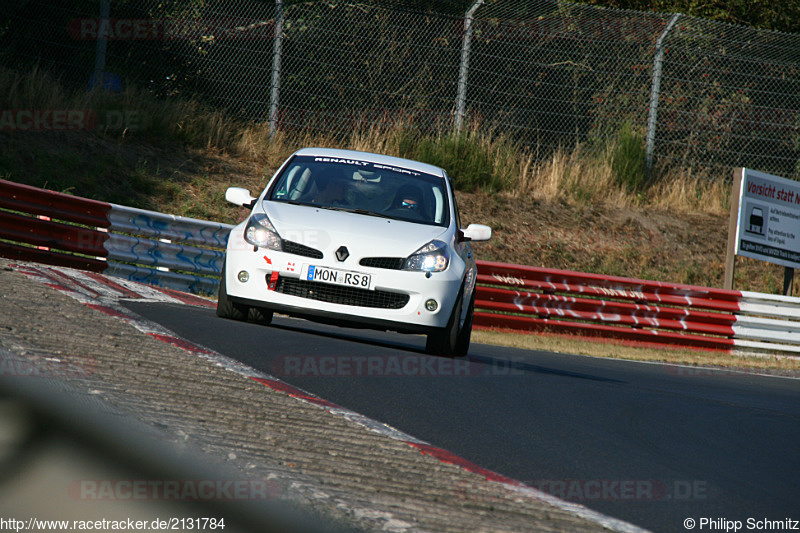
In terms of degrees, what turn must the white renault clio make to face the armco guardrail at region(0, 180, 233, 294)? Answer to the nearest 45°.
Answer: approximately 135° to its right

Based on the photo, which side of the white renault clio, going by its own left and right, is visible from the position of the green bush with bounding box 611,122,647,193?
back

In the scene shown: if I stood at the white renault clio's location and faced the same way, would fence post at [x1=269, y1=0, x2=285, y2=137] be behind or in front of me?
behind

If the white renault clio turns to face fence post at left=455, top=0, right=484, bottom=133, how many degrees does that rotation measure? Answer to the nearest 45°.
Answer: approximately 180°

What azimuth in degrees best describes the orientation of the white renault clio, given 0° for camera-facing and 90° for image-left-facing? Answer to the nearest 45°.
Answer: approximately 0°

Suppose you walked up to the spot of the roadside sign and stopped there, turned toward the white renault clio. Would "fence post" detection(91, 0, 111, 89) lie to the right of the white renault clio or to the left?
right
